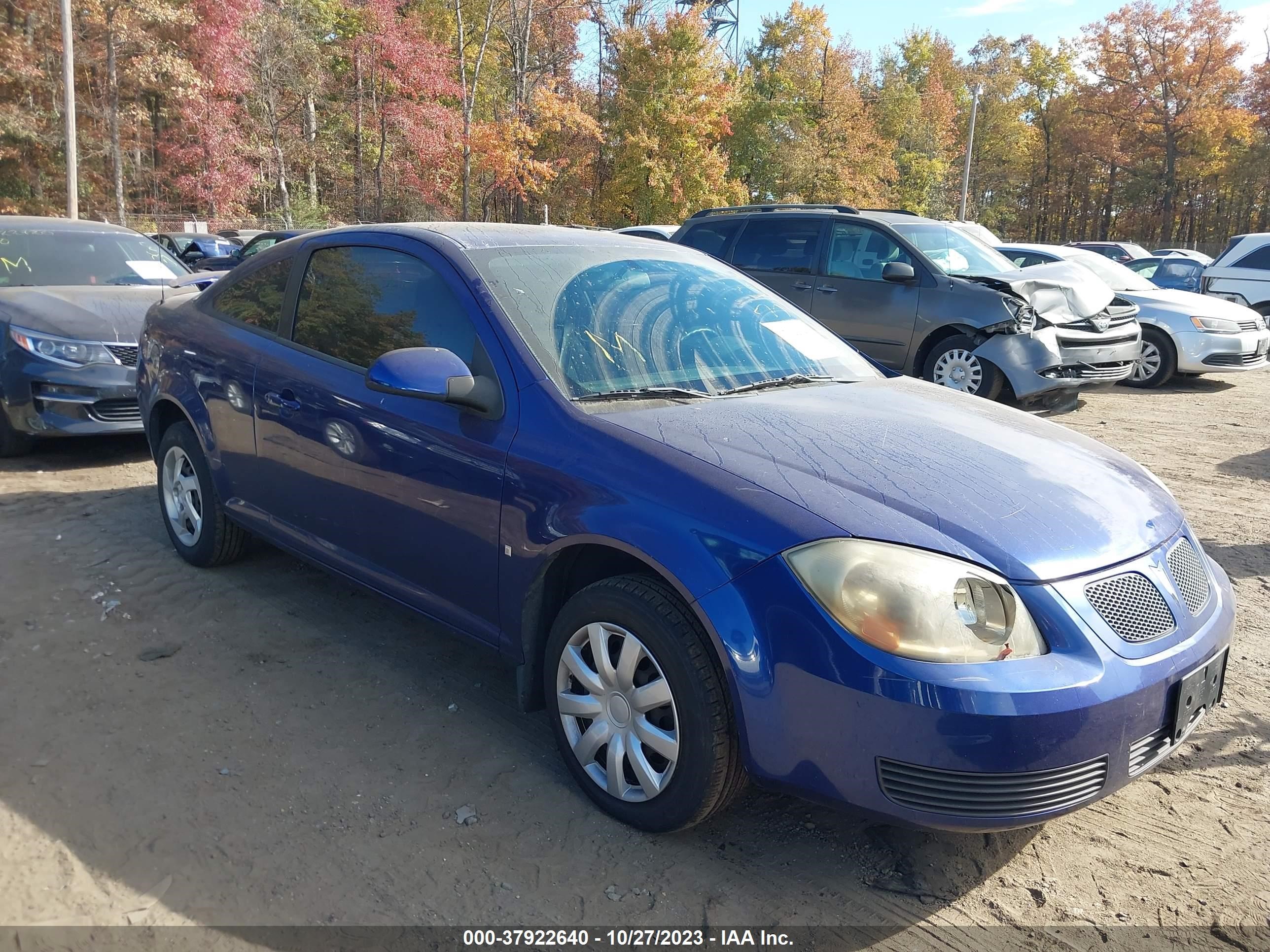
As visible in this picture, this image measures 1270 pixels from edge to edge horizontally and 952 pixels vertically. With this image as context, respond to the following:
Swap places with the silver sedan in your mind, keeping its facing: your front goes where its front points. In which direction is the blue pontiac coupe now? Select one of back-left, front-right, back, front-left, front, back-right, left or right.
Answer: front-right

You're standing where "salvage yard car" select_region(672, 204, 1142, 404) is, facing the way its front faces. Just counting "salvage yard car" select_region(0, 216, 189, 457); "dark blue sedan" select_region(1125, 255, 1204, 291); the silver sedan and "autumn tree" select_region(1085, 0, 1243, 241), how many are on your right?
1

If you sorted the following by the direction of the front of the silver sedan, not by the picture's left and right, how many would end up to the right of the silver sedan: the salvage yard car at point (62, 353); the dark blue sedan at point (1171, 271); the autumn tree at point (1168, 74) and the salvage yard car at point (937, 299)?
2

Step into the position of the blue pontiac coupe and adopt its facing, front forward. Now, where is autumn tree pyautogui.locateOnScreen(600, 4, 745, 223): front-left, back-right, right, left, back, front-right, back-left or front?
back-left

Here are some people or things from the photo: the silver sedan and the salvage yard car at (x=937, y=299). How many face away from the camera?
0

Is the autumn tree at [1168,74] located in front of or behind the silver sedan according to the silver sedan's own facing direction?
behind

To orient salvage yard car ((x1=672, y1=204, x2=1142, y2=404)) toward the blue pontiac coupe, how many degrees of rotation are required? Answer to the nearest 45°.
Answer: approximately 45° to its right

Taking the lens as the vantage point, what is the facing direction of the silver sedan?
facing the viewer and to the right of the viewer

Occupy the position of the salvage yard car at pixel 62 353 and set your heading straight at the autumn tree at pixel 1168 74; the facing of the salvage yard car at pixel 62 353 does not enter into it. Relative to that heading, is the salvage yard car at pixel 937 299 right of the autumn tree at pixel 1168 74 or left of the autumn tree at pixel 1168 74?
right

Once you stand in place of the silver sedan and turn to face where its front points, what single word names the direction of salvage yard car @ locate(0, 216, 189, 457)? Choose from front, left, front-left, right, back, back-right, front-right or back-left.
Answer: right

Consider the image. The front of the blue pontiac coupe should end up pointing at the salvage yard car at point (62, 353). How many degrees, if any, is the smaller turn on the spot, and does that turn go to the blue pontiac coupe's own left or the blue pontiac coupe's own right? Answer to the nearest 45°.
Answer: approximately 180°

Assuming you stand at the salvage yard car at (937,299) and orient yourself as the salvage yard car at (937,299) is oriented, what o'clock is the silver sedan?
The silver sedan is roughly at 9 o'clock from the salvage yard car.

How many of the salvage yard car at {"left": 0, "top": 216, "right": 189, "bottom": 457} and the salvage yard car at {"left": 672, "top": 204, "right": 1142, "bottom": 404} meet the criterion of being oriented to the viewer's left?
0

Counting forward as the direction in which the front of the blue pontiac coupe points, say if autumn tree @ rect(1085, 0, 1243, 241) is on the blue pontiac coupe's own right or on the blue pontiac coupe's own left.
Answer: on the blue pontiac coupe's own left

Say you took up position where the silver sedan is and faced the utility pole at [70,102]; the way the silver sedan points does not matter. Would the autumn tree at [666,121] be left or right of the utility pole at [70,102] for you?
right

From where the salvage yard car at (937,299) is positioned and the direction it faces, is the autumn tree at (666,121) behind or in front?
behind
